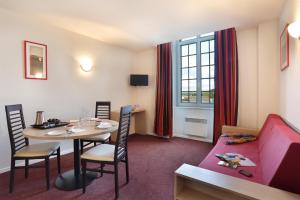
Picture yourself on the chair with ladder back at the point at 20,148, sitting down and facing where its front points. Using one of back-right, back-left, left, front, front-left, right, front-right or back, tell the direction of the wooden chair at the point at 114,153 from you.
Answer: front-right

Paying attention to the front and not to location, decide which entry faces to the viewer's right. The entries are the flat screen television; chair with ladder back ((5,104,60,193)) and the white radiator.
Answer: the chair with ladder back

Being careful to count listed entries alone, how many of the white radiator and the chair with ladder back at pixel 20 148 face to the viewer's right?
1

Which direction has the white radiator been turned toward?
toward the camera

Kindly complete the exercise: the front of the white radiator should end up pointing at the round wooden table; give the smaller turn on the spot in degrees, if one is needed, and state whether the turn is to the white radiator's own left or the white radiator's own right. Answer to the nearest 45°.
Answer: approximately 45° to the white radiator's own right

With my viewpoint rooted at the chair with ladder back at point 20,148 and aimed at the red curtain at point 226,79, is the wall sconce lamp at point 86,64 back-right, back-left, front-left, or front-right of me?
front-left

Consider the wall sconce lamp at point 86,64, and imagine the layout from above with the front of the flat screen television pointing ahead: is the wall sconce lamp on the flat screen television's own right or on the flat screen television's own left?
on the flat screen television's own right

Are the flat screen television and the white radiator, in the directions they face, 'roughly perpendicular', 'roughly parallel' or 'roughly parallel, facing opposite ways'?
roughly parallel

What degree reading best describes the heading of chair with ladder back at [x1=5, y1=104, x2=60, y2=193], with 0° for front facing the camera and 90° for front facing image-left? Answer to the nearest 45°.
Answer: approximately 270°

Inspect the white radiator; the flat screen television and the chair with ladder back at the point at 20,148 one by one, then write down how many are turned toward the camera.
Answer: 2

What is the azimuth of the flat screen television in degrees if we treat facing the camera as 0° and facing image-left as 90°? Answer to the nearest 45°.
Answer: approximately 0°

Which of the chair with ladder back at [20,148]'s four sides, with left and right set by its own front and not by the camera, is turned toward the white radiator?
front

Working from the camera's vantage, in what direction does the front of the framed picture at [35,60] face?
facing the viewer and to the right of the viewer
